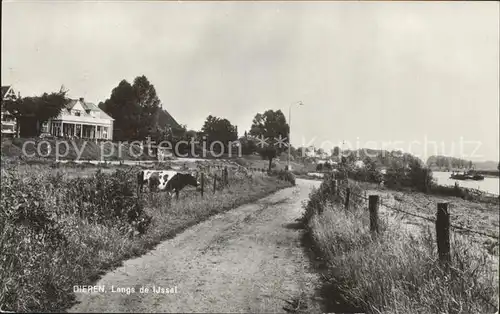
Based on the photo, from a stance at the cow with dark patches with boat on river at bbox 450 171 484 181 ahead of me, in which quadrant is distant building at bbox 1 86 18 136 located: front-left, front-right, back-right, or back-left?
front-left

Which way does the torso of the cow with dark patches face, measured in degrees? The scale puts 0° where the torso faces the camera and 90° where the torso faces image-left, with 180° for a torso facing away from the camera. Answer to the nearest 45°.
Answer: approximately 270°

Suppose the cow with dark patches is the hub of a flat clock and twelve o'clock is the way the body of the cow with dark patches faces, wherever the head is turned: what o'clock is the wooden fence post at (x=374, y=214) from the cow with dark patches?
The wooden fence post is roughly at 2 o'clock from the cow with dark patches.

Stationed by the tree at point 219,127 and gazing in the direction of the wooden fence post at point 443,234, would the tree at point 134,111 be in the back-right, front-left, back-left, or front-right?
front-right

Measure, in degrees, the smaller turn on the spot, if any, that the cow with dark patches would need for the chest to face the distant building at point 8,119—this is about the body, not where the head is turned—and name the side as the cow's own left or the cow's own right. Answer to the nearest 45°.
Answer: approximately 135° to the cow's own left
